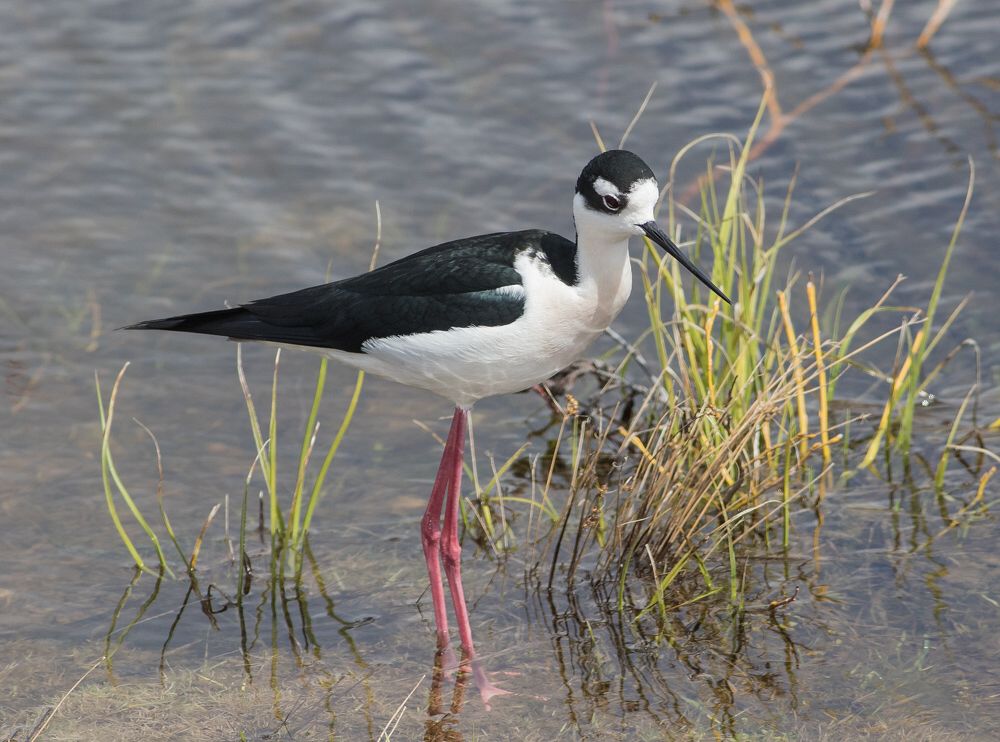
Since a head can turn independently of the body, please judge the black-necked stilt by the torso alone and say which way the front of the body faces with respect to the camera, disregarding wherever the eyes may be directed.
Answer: to the viewer's right
